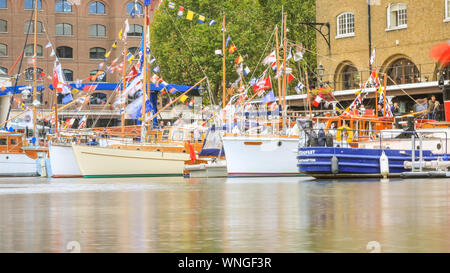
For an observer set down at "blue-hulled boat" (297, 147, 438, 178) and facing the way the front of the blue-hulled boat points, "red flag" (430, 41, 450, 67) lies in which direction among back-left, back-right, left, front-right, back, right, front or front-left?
right
